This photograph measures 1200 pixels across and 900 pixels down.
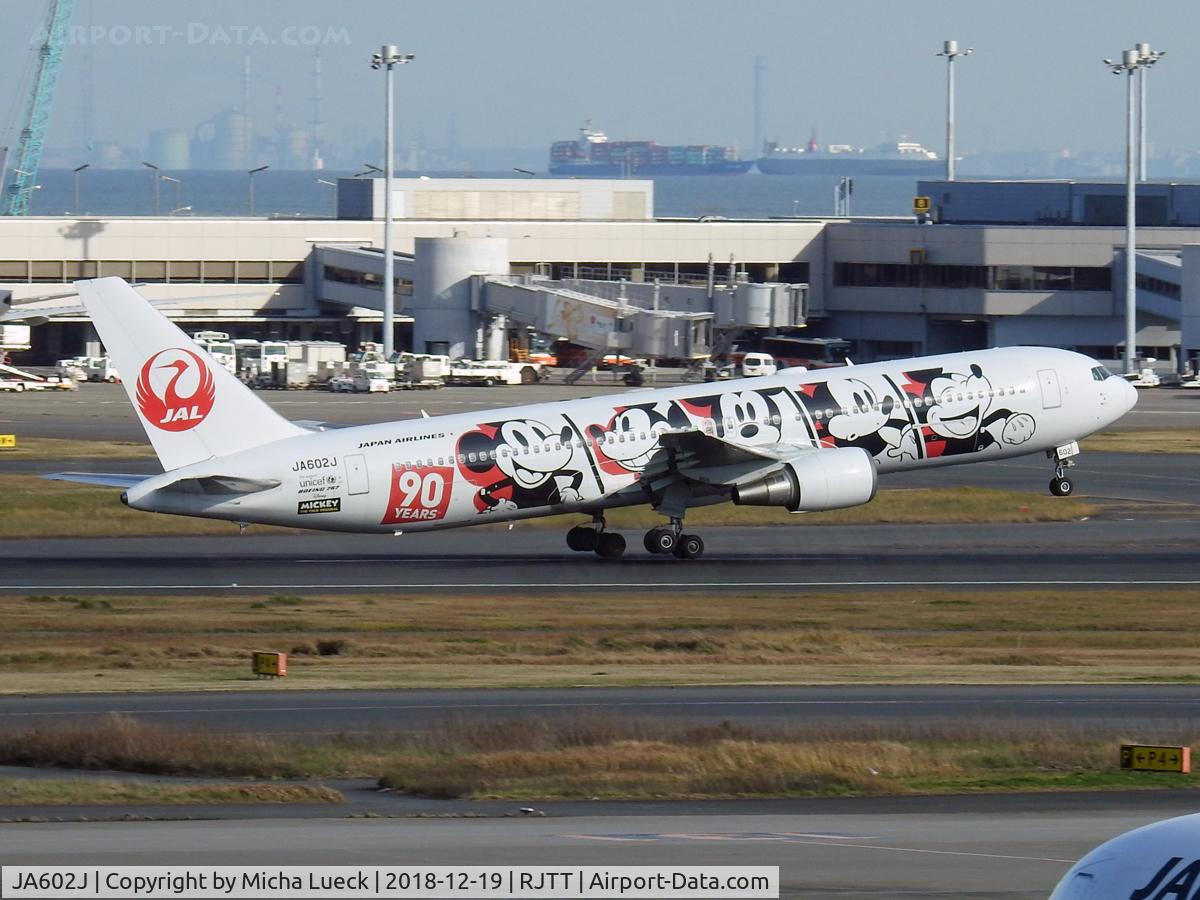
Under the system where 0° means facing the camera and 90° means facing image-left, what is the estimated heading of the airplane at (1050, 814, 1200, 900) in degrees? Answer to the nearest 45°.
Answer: approximately 90°

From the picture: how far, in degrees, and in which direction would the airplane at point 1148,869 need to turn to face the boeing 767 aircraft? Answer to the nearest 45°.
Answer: approximately 45° to its right
